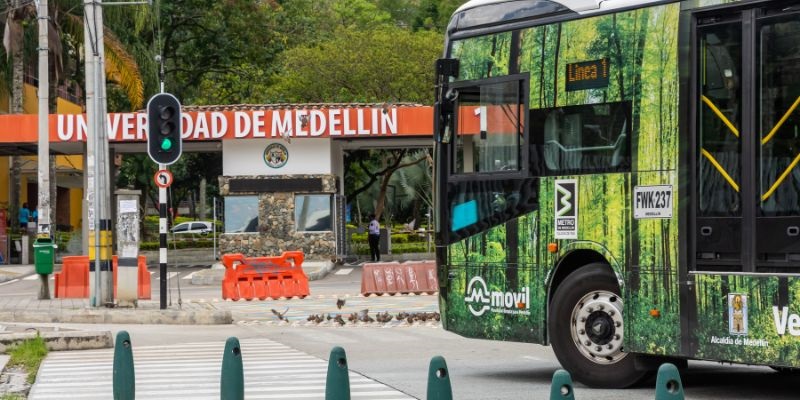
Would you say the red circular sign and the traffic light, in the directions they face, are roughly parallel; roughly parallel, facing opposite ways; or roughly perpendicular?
roughly parallel

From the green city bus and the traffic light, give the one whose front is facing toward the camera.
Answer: the traffic light

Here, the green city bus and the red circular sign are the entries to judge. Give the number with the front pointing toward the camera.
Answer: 1

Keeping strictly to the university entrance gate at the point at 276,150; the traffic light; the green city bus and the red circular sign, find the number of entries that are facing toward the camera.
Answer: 3

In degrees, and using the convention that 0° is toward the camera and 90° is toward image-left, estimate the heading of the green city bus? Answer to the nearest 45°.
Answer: approximately 135°

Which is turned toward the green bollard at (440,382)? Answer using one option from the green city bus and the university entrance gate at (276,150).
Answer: the university entrance gate

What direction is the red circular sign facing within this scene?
toward the camera

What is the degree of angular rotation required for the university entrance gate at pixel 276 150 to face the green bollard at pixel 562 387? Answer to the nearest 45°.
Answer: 0° — it already faces it

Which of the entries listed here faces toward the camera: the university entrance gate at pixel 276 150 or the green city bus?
the university entrance gate

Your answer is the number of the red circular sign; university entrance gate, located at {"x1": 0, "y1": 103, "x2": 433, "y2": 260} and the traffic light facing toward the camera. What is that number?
3

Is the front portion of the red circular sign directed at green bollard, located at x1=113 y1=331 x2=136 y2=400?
yes

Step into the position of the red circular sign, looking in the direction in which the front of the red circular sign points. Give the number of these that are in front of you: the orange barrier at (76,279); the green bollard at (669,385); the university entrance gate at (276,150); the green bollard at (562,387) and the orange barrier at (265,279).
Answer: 2

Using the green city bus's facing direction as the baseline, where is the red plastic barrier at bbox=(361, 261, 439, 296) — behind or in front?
in front

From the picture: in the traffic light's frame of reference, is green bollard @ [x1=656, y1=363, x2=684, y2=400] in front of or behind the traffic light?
in front

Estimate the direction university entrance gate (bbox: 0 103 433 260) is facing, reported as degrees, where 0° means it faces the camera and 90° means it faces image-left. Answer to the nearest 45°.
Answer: approximately 0°
